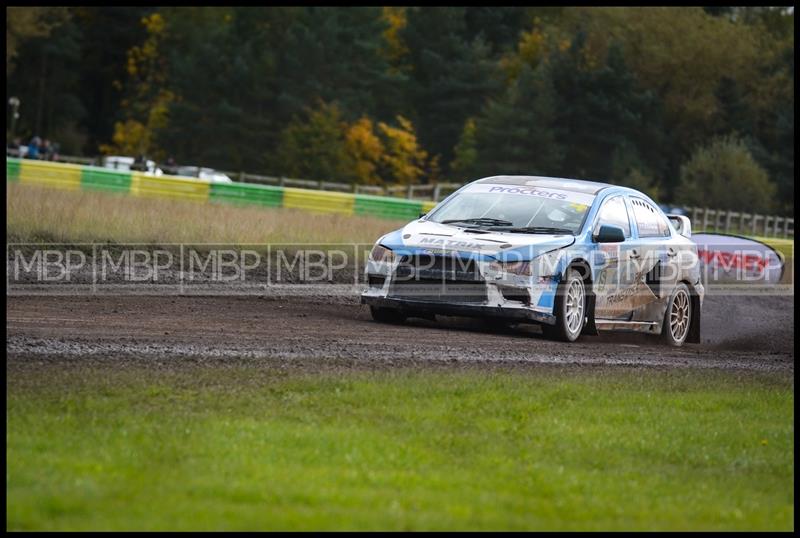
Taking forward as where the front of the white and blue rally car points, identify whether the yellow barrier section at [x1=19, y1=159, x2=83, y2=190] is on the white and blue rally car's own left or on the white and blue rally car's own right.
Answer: on the white and blue rally car's own right

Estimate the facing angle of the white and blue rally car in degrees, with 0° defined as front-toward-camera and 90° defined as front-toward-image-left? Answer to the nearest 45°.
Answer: approximately 45°

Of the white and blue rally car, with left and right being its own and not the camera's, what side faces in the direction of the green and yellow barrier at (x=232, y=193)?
right
